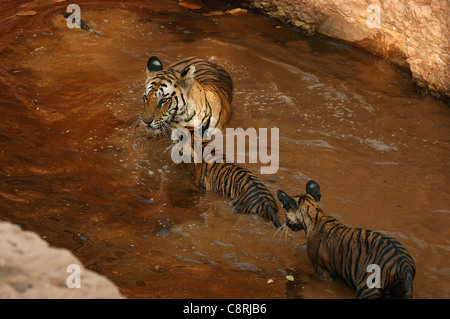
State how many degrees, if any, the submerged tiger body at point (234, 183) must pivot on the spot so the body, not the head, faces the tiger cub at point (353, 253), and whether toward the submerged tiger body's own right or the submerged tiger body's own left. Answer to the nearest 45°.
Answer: approximately 180°

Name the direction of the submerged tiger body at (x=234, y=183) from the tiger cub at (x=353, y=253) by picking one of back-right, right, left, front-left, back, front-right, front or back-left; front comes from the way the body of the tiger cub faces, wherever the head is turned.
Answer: front

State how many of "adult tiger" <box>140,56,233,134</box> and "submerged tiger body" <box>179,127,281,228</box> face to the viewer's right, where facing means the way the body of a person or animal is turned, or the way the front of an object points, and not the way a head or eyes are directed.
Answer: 0

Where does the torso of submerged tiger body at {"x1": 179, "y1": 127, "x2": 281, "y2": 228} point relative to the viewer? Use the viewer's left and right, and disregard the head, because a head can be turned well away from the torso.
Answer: facing away from the viewer and to the left of the viewer

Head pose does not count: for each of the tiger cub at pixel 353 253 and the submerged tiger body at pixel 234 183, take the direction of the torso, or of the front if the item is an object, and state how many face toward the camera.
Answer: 0

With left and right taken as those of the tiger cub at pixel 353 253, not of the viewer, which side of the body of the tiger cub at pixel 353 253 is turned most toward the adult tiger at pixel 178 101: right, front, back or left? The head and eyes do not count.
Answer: front

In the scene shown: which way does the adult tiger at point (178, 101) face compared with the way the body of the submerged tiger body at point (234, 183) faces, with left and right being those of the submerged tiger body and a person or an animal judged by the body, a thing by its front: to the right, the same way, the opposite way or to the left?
to the left

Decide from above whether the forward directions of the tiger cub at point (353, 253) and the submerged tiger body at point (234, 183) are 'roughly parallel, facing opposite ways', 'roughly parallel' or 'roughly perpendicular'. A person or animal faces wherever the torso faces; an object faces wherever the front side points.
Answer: roughly parallel

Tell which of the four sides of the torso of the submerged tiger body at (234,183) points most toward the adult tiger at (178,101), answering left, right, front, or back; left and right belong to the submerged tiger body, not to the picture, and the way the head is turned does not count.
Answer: front

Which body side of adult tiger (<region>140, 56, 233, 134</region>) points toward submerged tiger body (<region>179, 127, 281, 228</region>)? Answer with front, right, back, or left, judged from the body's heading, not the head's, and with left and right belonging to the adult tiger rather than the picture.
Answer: left

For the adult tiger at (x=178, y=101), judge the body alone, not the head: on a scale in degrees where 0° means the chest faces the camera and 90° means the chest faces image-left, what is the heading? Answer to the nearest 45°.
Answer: approximately 45°

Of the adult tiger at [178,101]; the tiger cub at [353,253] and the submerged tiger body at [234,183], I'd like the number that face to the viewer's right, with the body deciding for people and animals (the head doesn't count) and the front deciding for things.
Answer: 0

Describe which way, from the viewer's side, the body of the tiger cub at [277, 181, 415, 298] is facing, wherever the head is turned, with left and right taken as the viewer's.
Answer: facing away from the viewer and to the left of the viewer
